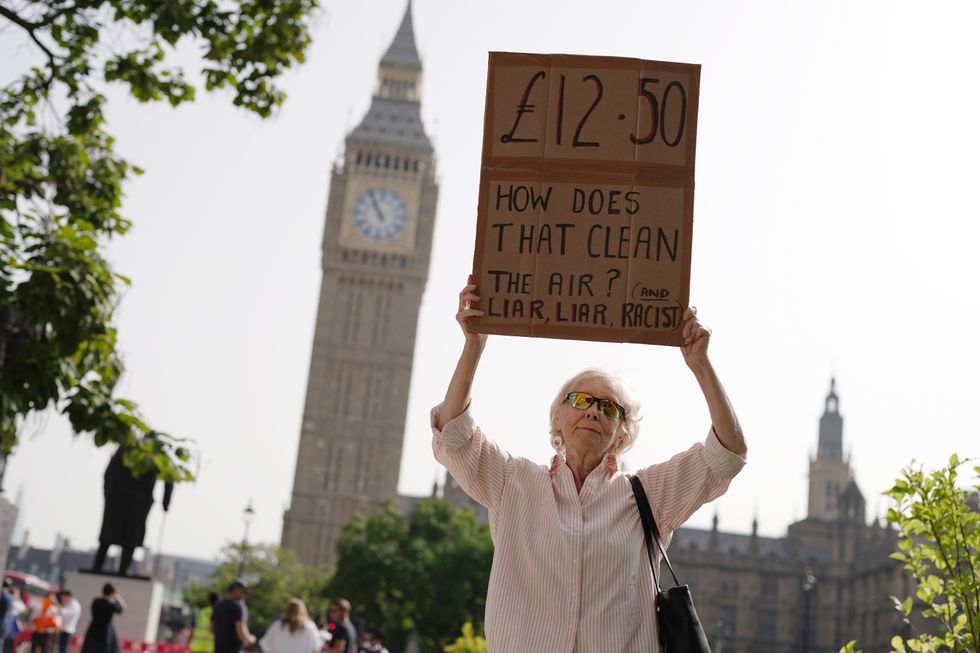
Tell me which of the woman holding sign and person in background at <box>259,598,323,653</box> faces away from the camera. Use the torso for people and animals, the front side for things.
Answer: the person in background

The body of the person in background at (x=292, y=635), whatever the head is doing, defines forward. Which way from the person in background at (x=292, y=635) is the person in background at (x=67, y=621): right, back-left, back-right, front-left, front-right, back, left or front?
front-left

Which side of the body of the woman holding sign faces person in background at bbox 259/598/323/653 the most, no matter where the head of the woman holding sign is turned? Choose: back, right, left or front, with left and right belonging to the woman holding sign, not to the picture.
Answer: back

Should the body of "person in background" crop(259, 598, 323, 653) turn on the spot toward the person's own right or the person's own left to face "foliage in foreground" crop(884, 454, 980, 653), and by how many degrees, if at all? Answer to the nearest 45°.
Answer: approximately 180°

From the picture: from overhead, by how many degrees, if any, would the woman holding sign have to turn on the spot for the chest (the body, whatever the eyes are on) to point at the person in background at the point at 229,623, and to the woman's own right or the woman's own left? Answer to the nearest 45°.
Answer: approximately 180°

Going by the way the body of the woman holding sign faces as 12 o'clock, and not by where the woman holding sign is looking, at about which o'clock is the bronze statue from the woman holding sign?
The bronze statue is roughly at 5 o'clock from the woman holding sign.

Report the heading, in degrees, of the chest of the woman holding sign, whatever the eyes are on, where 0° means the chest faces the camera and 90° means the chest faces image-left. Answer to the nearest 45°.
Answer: approximately 0°

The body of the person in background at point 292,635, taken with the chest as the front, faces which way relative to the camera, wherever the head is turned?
away from the camera

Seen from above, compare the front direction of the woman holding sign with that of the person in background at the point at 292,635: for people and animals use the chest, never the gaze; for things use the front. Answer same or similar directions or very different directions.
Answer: very different directions

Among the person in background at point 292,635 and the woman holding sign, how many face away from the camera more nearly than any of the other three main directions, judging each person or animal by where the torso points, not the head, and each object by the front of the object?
1

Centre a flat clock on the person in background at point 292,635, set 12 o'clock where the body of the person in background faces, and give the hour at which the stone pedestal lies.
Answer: The stone pedestal is roughly at 11 o'clock from the person in background.
